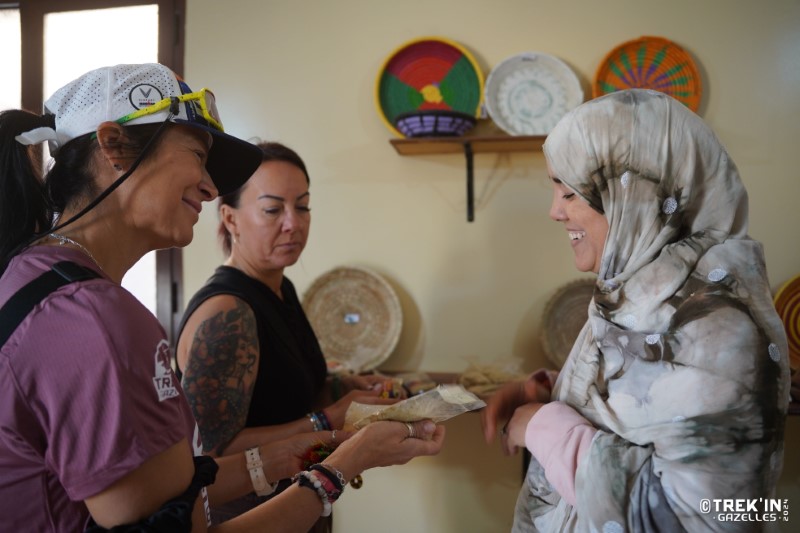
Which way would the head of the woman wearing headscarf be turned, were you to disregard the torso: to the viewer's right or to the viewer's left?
to the viewer's left

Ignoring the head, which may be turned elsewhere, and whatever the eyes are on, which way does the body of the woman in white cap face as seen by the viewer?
to the viewer's right

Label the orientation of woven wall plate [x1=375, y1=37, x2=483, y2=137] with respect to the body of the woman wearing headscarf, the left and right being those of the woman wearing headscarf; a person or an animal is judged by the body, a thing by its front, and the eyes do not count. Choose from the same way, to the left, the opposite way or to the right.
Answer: to the left

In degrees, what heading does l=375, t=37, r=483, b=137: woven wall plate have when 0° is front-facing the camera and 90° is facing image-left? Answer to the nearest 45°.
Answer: approximately 0°

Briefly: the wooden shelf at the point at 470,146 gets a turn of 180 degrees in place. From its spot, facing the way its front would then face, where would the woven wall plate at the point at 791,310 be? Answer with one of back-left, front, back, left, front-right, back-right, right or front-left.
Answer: right

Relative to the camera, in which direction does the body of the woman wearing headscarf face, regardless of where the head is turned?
to the viewer's left

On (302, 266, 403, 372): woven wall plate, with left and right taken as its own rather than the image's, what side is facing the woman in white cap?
front

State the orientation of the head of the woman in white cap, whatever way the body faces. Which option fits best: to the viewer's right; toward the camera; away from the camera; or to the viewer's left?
to the viewer's right

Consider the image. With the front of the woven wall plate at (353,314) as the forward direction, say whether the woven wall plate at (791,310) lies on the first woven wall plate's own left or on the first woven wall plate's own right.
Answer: on the first woven wall plate's own left

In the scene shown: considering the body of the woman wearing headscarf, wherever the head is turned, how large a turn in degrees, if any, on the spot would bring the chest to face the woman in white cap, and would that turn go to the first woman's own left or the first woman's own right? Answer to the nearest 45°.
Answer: approximately 45° to the first woman's own left
